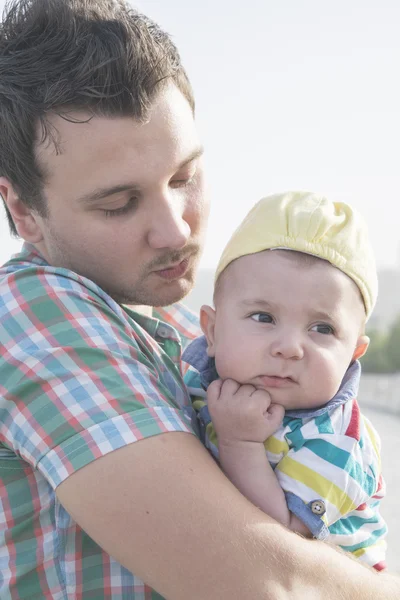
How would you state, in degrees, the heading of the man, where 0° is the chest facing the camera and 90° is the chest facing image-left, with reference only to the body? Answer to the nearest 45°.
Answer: approximately 270°

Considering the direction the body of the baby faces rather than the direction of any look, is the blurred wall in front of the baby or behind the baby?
behind

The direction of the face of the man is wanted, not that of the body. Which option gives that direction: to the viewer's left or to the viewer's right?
to the viewer's right
